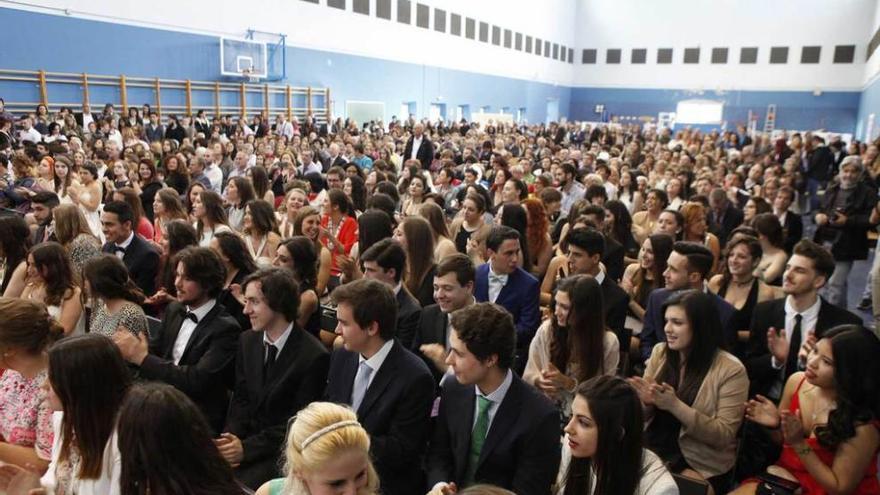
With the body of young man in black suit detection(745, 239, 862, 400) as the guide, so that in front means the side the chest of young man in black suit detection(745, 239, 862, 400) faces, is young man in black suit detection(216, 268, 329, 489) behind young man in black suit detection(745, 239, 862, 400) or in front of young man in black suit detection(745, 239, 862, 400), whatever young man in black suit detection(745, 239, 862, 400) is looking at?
in front

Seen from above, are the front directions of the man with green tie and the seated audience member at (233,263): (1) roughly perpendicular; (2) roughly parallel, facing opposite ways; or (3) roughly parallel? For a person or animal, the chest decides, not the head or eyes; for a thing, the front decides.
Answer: roughly parallel

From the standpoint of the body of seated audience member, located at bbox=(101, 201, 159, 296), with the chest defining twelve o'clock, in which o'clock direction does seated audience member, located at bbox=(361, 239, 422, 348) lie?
seated audience member, located at bbox=(361, 239, 422, 348) is roughly at 9 o'clock from seated audience member, located at bbox=(101, 201, 159, 296).

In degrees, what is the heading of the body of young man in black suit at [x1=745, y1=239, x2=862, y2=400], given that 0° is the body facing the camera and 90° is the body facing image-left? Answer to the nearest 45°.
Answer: approximately 45°

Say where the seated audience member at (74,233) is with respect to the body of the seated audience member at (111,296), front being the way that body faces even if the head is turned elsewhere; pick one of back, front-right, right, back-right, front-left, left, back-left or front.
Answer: right

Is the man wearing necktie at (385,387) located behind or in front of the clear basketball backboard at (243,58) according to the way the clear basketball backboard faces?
in front

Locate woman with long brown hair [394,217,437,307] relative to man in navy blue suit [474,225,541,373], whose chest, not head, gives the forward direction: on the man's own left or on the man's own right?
on the man's own right

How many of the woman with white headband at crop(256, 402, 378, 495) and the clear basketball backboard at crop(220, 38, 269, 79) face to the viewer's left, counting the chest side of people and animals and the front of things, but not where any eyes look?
0

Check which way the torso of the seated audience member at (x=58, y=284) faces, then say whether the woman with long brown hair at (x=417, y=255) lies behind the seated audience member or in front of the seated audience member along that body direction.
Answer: behind

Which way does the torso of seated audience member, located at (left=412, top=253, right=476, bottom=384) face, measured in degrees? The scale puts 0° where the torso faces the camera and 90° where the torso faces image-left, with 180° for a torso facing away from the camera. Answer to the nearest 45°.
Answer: approximately 45°

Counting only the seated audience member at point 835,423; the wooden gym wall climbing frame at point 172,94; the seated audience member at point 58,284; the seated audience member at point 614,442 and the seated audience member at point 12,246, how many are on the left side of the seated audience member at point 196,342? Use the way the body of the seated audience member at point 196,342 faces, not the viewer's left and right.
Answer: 2
